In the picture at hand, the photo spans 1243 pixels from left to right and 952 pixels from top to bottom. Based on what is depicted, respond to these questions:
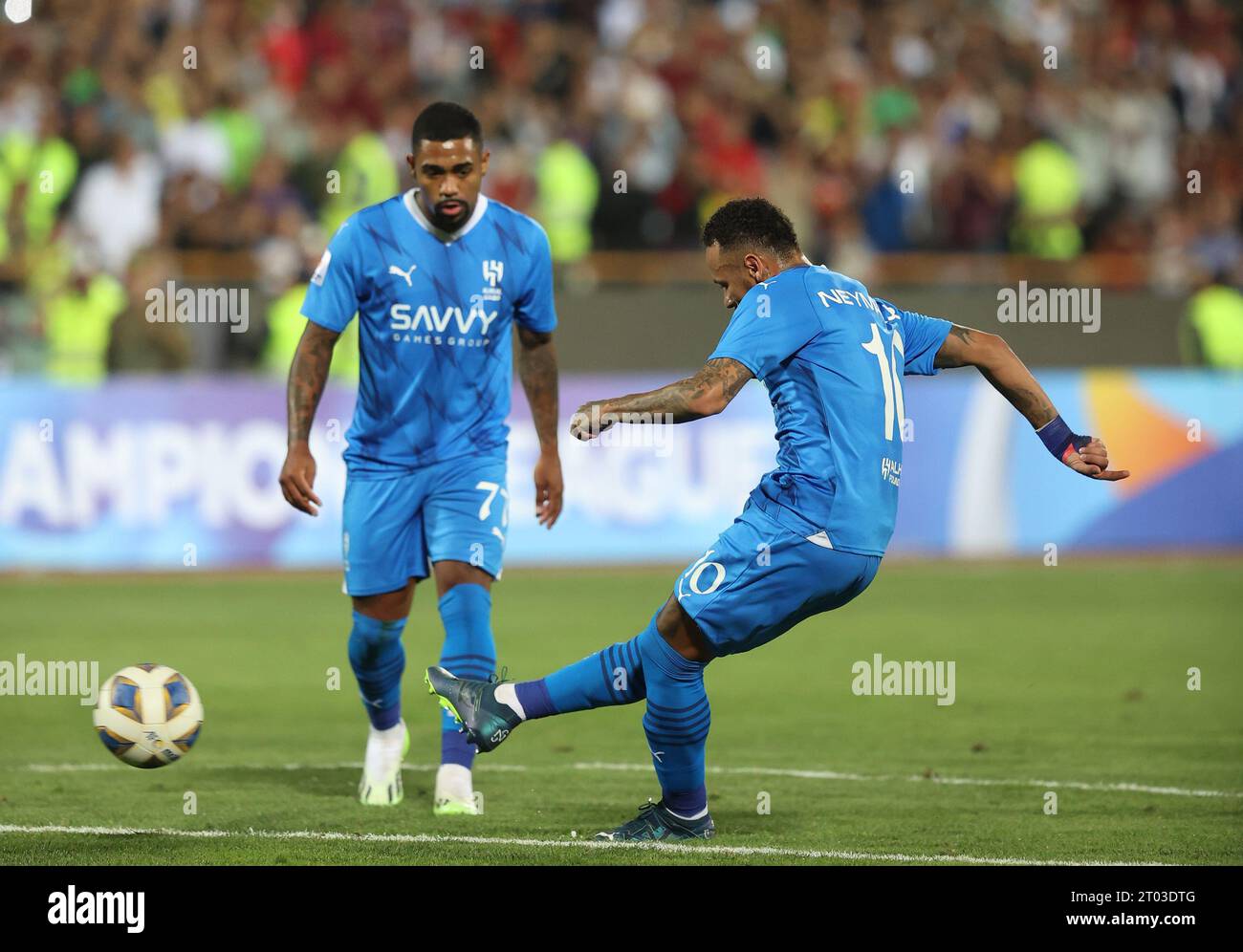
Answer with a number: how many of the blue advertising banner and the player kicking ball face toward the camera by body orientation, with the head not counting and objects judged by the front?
1

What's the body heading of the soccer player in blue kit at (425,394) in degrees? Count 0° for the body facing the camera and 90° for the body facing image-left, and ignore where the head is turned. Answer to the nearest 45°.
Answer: approximately 0°

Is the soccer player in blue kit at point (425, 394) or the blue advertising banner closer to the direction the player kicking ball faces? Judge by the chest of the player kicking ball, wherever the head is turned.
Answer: the soccer player in blue kit

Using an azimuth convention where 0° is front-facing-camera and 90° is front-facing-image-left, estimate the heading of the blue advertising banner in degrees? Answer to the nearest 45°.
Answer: approximately 0°

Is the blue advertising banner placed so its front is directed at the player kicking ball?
yes

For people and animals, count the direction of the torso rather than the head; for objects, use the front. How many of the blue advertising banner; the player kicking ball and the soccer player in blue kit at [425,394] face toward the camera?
2

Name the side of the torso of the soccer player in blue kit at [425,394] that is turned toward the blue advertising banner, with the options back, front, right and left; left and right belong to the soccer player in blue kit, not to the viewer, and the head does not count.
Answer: back

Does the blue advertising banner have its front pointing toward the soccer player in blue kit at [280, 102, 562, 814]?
yes
